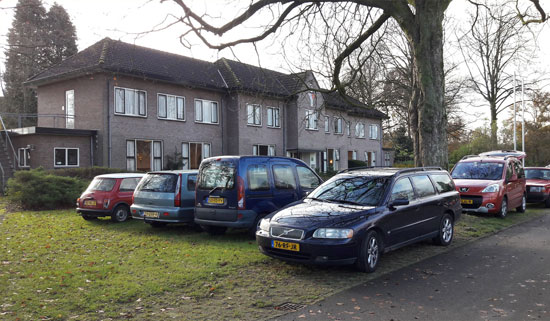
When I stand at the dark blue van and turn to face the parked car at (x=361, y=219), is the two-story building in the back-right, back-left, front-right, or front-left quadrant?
back-left

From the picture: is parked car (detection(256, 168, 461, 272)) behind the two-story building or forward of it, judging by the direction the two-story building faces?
forward

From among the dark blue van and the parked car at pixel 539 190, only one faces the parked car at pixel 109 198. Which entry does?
the parked car at pixel 539 190

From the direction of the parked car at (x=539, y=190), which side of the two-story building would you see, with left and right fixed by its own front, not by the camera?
front

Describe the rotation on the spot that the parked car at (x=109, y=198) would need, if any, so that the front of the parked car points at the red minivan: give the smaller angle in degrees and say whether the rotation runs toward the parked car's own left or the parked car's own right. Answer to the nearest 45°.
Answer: approximately 45° to the parked car's own right

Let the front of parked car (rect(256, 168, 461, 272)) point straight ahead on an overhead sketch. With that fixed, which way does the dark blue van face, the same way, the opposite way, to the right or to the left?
the opposite way

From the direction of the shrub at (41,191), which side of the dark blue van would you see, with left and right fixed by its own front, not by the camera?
left

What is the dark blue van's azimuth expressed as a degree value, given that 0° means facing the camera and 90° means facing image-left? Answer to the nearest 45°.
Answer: approximately 225°

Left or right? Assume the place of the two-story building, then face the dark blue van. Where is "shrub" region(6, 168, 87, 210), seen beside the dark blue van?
right

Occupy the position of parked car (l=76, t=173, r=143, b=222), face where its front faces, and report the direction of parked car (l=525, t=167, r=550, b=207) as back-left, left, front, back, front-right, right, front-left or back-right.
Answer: front-right

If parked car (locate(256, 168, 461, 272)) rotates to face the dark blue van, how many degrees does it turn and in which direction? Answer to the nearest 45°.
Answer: approximately 90° to its right

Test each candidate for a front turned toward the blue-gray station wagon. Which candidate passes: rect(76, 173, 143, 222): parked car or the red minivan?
the red minivan

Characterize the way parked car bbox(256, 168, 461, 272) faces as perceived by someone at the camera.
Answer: facing the viewer and to the left of the viewer
